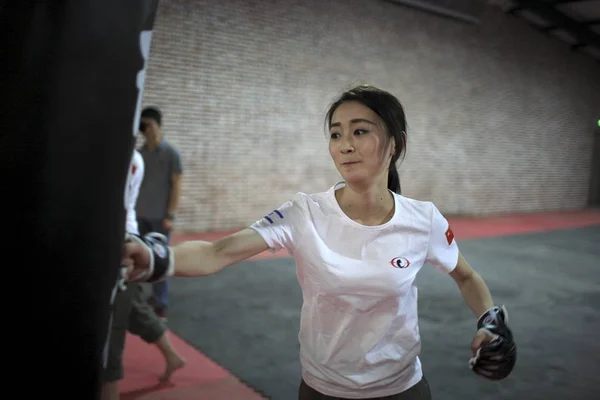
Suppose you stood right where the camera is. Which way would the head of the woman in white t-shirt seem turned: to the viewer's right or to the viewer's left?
to the viewer's left

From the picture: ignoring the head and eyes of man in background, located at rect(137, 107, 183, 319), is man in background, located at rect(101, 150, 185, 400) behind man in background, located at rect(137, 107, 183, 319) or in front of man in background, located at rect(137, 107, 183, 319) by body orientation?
in front

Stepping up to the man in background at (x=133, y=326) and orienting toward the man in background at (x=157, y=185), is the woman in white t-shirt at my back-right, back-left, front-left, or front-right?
back-right

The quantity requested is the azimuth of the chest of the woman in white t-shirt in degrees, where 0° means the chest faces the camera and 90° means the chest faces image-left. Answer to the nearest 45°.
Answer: approximately 0°

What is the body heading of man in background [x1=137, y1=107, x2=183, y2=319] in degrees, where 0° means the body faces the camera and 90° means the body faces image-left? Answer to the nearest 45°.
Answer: approximately 45°

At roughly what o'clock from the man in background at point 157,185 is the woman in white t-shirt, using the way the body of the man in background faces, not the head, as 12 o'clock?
The woman in white t-shirt is roughly at 10 o'clock from the man in background.

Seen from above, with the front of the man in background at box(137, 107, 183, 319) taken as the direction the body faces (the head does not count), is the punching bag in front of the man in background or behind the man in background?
in front
